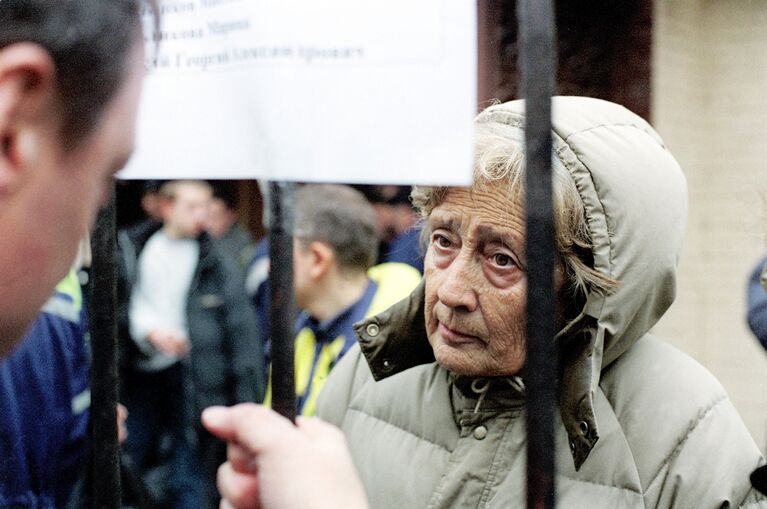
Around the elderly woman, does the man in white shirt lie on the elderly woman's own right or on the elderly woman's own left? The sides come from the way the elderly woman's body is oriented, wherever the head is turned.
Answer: on the elderly woman's own right

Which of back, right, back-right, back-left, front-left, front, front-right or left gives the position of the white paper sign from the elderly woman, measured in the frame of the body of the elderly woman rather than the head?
front

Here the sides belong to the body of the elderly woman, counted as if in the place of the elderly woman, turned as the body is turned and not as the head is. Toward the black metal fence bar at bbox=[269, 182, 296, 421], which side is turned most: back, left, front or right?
front

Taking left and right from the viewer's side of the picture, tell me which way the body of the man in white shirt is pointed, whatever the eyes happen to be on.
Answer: facing the viewer and to the left of the viewer

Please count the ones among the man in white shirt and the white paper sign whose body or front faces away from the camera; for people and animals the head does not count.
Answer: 0

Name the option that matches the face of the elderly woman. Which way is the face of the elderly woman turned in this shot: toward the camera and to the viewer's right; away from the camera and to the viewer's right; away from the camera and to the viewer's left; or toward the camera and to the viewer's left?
toward the camera and to the viewer's left

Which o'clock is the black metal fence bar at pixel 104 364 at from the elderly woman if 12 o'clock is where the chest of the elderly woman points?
The black metal fence bar is roughly at 1 o'clock from the elderly woman.

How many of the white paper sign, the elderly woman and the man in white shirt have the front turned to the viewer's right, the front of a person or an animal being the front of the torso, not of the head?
0

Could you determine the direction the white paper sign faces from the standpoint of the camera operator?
facing the viewer

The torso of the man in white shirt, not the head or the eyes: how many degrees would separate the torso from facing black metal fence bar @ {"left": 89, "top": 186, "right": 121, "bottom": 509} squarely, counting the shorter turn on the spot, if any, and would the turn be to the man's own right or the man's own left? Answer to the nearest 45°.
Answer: approximately 45° to the man's own left

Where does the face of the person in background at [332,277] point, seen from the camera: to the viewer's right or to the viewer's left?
to the viewer's left

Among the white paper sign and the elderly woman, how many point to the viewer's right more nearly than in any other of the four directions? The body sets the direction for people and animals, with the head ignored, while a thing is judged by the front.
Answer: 0
